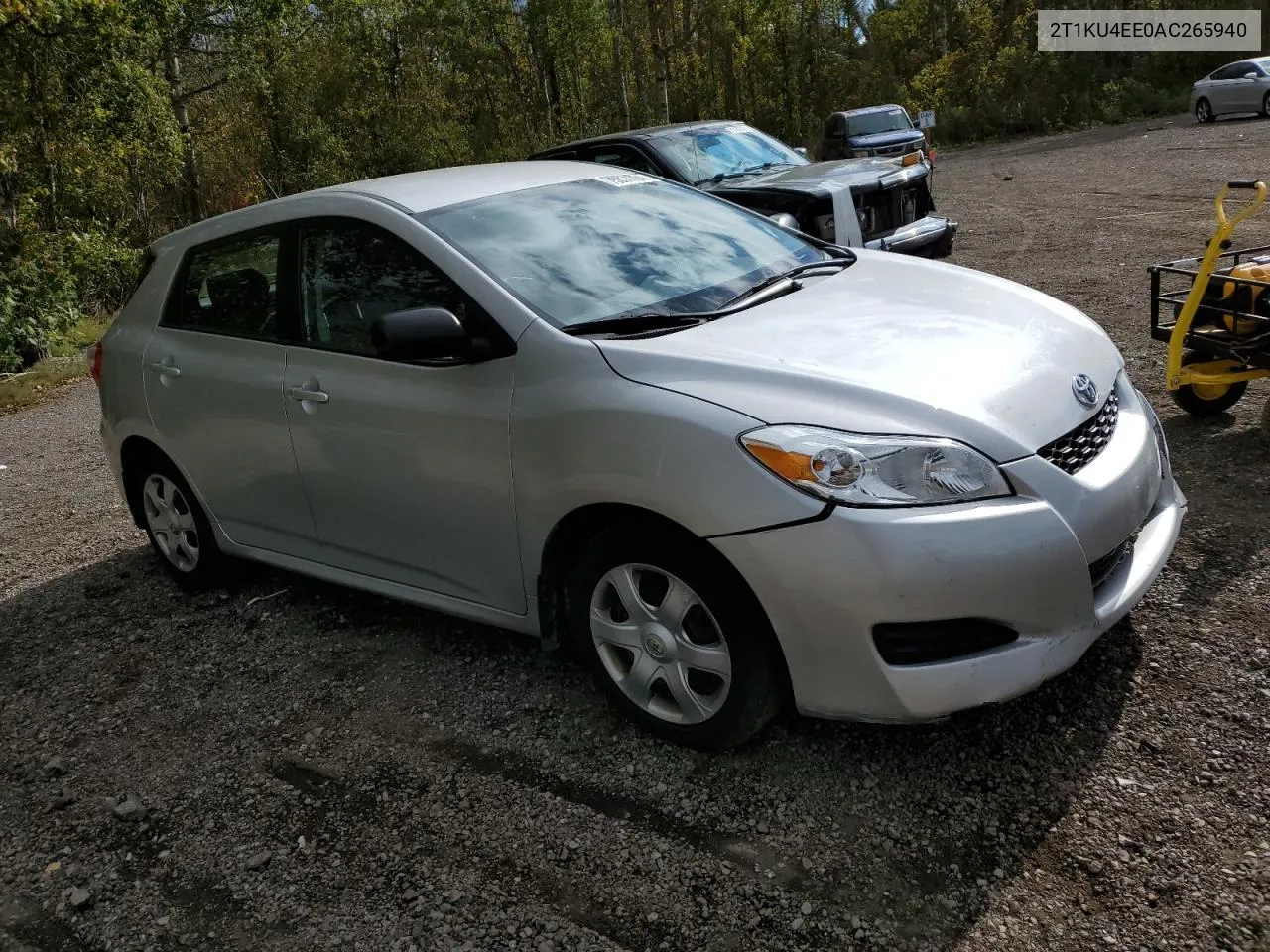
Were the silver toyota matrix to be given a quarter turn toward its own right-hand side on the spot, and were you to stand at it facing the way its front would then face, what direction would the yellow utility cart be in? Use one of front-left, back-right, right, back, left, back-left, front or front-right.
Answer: back

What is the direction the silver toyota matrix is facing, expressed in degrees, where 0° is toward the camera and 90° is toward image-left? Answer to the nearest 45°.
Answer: approximately 315°

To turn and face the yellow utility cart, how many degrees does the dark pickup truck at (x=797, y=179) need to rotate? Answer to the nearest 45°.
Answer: approximately 45° to its right

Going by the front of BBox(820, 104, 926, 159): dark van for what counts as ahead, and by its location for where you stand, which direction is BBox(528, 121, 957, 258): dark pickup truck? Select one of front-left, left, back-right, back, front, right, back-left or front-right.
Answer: front-right

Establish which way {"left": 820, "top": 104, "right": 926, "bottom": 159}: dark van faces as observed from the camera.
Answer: facing the viewer and to the right of the viewer

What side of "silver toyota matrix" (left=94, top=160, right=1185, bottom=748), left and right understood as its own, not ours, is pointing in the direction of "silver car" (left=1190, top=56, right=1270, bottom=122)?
left

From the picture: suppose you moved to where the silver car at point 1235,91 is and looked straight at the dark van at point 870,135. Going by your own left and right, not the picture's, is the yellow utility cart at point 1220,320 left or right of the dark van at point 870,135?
left

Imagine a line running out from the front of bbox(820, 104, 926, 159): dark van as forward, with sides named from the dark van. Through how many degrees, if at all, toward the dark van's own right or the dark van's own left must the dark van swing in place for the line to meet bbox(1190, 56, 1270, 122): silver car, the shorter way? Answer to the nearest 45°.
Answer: approximately 90° to the dark van's own left

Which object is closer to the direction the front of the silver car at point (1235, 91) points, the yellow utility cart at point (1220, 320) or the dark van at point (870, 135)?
the yellow utility cart
